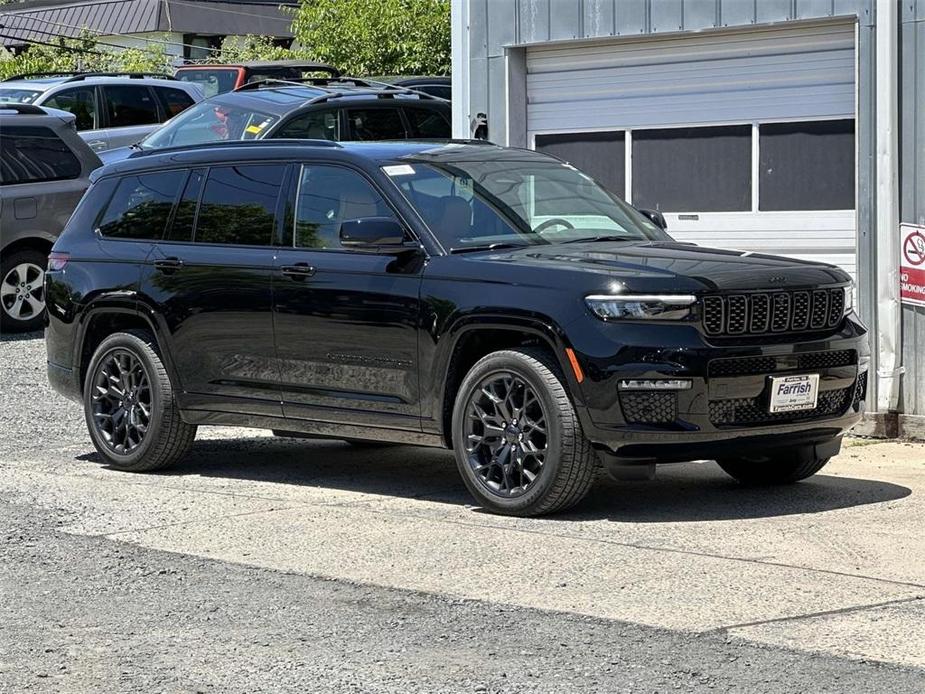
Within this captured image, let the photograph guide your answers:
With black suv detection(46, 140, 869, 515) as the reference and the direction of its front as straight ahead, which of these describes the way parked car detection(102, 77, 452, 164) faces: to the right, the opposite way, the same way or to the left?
to the right

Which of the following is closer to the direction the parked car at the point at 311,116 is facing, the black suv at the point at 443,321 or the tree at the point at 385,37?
the black suv

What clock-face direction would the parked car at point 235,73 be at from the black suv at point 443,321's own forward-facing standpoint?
The parked car is roughly at 7 o'clock from the black suv.

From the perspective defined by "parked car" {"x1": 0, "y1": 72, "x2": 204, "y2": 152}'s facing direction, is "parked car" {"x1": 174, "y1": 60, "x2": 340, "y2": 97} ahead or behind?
behind

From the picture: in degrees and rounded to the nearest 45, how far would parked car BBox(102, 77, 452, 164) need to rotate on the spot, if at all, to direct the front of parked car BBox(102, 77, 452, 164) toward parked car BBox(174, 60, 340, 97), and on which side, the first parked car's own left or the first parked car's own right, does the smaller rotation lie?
approximately 135° to the first parked car's own right

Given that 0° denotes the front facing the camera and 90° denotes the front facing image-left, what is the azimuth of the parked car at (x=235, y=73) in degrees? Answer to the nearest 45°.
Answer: approximately 45°

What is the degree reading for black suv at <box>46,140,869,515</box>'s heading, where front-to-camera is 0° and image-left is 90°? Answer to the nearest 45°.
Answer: approximately 315°

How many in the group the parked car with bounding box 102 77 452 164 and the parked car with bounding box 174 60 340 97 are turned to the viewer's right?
0

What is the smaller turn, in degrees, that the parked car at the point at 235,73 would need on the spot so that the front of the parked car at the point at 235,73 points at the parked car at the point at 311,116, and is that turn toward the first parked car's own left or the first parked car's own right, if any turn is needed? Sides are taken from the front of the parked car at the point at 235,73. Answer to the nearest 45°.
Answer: approximately 45° to the first parked car's own left
